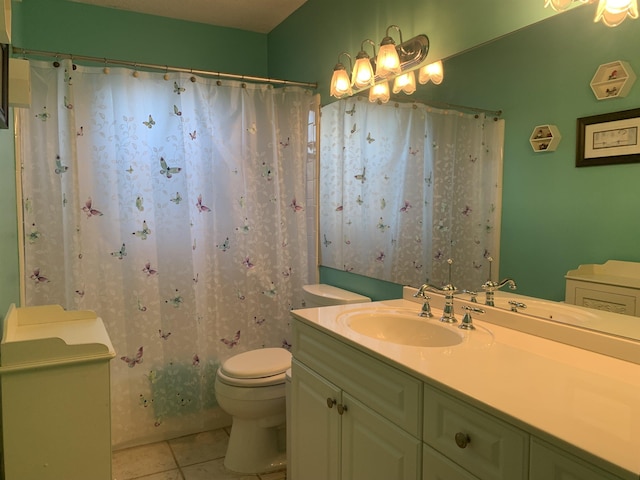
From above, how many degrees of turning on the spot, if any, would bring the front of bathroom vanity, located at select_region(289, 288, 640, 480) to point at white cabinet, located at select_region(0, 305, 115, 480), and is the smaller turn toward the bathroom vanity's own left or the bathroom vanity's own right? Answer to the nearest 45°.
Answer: approximately 45° to the bathroom vanity's own right

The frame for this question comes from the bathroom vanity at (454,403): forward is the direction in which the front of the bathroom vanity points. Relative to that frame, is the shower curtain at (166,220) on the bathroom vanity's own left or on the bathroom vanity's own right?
on the bathroom vanity's own right

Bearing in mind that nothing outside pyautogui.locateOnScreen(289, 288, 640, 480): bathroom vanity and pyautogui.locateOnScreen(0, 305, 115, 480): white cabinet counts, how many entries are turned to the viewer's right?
1

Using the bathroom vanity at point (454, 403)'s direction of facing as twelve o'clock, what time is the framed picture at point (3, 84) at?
The framed picture is roughly at 1 o'clock from the bathroom vanity.

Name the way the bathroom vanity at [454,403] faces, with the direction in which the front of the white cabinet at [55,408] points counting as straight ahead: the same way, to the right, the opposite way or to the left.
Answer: the opposite way

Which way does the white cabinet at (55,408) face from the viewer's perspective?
to the viewer's right

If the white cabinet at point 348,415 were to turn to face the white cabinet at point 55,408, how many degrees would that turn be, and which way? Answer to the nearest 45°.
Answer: approximately 45° to its right

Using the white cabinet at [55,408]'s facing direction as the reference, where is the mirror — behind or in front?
in front

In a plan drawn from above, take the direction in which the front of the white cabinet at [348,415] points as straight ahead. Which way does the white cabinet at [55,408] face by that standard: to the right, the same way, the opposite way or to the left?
the opposite way

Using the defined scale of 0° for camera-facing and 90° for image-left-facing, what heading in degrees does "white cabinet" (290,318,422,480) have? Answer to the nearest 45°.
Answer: approximately 45°
